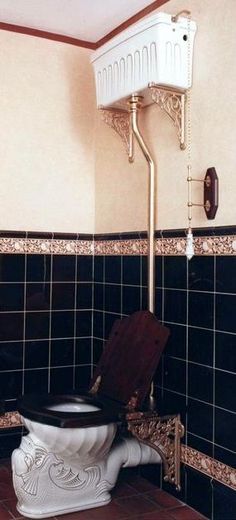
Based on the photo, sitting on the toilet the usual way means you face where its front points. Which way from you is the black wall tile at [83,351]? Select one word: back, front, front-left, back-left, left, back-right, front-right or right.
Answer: back-right

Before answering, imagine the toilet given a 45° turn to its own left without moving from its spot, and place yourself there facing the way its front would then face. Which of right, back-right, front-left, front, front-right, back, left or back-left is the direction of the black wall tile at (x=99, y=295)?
back

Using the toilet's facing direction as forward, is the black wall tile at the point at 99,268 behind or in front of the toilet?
behind

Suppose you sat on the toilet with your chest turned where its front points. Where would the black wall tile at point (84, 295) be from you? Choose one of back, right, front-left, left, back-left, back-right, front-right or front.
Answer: back-right

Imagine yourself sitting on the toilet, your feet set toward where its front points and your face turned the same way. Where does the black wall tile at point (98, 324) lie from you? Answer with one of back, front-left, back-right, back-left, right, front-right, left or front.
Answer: back-right

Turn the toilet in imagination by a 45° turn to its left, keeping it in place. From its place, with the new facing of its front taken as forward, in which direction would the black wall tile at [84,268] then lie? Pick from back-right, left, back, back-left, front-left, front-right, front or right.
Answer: back

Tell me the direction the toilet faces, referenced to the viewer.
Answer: facing the viewer and to the left of the viewer

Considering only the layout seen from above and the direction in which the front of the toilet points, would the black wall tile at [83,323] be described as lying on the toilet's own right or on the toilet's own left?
on the toilet's own right

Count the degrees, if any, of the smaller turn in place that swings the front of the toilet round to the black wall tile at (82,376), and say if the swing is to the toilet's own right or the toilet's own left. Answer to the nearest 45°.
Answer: approximately 135° to the toilet's own right

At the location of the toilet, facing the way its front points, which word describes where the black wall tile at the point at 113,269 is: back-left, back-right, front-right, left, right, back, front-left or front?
back-right
